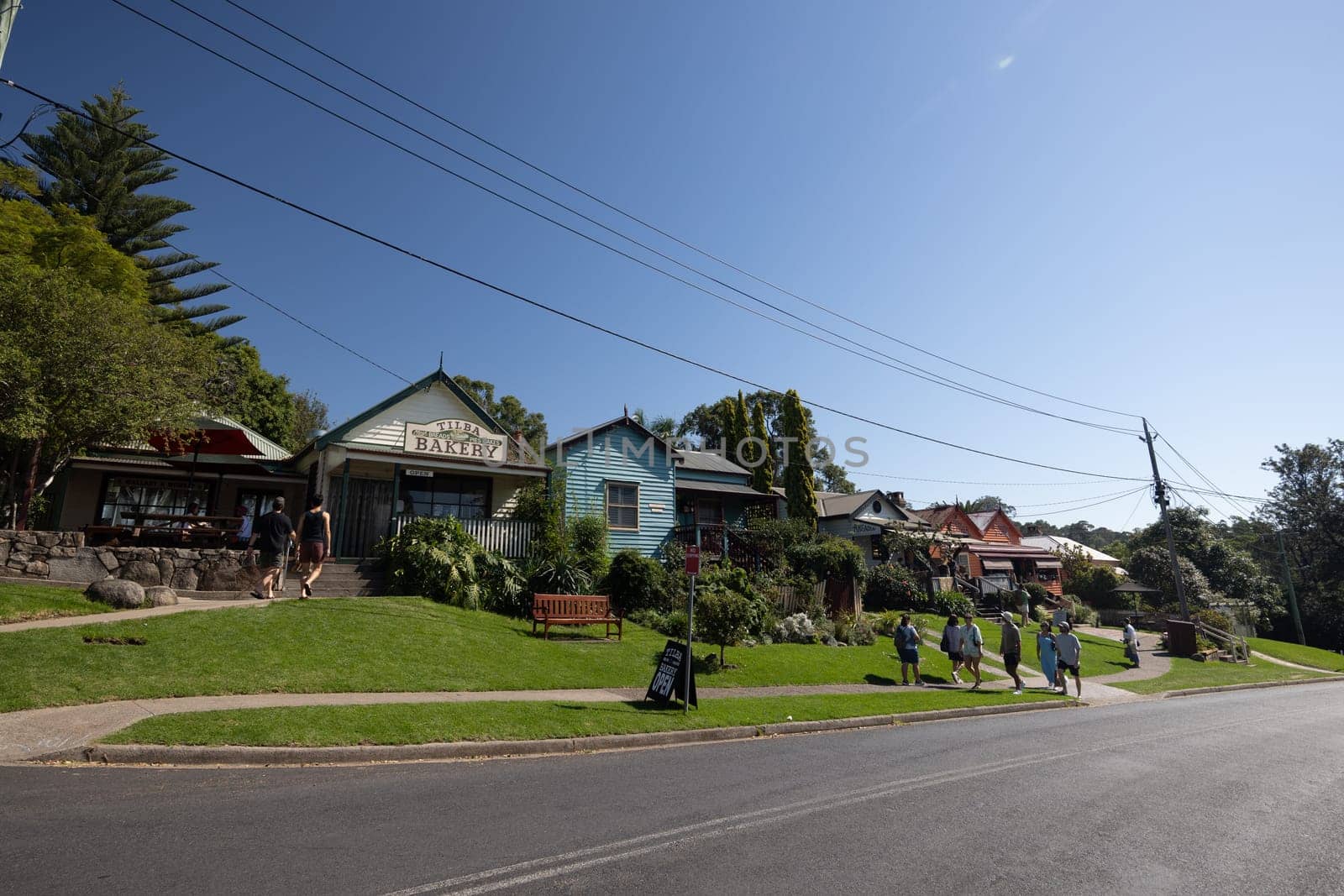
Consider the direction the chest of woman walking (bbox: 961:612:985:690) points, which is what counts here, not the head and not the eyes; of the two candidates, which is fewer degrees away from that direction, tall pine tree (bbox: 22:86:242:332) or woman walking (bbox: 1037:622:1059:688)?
the tall pine tree

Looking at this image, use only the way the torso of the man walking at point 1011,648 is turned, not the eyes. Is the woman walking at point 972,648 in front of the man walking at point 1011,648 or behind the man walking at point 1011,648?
in front

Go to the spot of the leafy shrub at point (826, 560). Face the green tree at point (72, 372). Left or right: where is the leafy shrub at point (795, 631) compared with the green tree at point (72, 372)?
left

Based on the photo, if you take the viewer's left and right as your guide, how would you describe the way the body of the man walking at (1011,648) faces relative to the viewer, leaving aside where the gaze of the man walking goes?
facing to the left of the viewer

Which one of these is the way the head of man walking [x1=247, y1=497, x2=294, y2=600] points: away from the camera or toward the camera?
away from the camera

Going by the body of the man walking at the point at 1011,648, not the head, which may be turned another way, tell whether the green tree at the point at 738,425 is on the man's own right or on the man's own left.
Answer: on the man's own right

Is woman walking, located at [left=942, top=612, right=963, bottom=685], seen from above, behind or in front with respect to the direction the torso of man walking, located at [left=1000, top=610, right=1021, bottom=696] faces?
in front

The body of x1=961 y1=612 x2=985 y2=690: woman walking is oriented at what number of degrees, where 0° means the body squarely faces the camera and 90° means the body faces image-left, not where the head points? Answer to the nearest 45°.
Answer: approximately 45°

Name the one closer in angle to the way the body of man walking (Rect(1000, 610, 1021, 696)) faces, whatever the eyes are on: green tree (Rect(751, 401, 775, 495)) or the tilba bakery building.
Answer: the tilba bakery building

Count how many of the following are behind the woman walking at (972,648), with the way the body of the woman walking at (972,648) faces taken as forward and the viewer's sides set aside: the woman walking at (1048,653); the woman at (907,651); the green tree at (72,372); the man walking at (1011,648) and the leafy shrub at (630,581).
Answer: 2

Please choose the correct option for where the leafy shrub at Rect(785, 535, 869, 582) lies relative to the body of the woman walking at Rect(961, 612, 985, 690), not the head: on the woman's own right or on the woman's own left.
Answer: on the woman's own right
